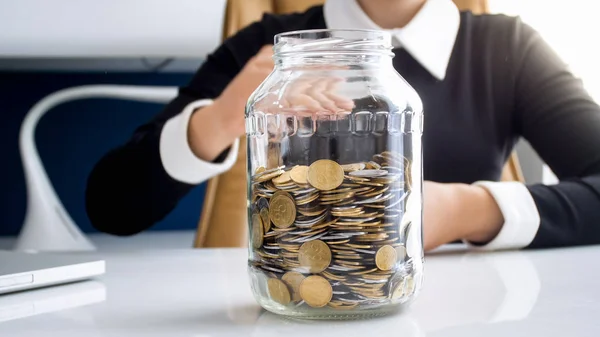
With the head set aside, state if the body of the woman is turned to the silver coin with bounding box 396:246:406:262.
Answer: yes

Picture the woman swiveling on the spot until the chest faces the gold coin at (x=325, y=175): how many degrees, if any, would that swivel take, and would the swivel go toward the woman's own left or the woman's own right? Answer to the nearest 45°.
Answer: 0° — they already face it

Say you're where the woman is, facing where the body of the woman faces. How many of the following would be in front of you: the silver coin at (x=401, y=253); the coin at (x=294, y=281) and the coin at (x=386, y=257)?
3

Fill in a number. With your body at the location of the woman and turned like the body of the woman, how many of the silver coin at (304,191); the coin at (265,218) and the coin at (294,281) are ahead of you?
3

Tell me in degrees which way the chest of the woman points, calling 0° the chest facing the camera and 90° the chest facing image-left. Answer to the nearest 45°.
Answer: approximately 0°
